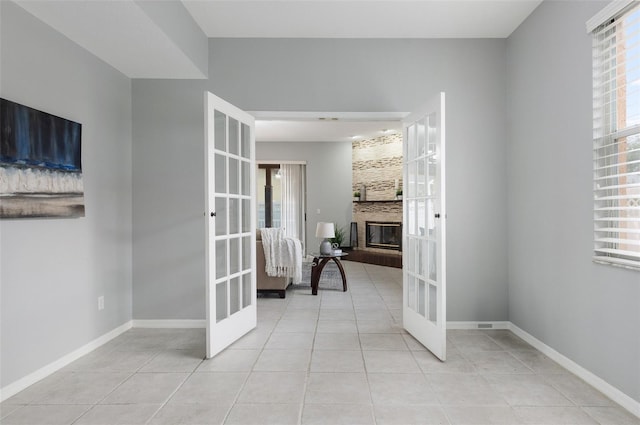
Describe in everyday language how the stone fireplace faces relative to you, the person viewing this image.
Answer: facing the viewer and to the left of the viewer

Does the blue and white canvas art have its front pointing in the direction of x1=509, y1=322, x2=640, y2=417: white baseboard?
yes

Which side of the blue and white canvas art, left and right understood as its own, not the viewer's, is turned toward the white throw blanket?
left

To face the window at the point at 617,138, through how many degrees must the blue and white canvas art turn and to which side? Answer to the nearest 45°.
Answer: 0° — it already faces it

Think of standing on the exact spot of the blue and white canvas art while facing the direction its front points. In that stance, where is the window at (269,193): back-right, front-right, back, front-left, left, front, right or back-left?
left

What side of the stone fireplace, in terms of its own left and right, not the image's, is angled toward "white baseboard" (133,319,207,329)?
front

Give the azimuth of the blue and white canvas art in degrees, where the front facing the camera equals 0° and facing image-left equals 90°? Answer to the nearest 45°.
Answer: approximately 315°

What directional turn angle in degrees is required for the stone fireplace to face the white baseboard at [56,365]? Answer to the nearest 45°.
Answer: approximately 45° to its left

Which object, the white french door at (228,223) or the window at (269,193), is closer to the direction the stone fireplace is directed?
the white french door

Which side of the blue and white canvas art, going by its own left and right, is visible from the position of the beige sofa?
left

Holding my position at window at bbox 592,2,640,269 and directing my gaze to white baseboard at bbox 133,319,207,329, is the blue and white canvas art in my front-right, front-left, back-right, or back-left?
front-left

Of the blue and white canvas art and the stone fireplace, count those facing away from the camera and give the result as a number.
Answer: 0

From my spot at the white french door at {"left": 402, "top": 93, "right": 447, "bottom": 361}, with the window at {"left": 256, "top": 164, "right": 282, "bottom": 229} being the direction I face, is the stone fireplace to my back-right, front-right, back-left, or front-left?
front-right

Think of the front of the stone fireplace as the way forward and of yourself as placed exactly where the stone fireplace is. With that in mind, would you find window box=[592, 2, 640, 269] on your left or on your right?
on your left

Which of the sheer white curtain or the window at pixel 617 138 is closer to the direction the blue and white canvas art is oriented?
the window
